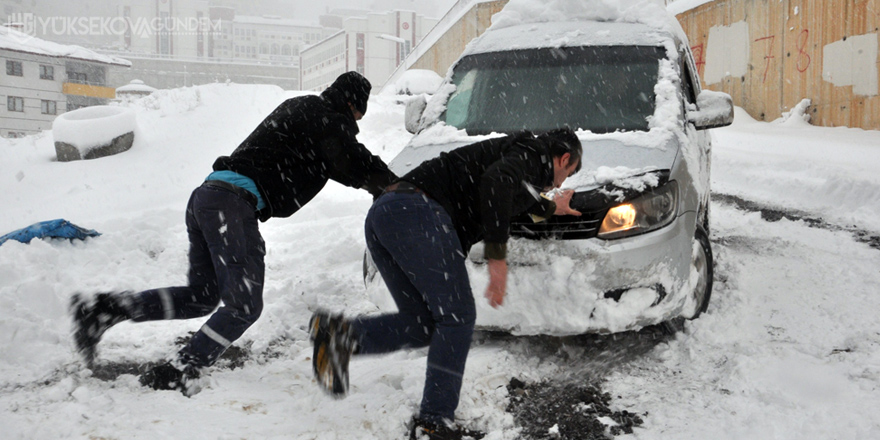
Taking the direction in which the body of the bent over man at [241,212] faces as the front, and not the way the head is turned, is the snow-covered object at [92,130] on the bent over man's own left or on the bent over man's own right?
on the bent over man's own left

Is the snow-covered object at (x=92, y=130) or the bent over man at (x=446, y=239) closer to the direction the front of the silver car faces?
the bent over man

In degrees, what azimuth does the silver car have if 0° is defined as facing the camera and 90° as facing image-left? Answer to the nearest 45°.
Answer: approximately 0°

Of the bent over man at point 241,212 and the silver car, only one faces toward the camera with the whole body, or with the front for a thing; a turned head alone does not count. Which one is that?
the silver car

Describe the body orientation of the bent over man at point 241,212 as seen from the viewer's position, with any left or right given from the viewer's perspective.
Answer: facing away from the viewer and to the right of the viewer
